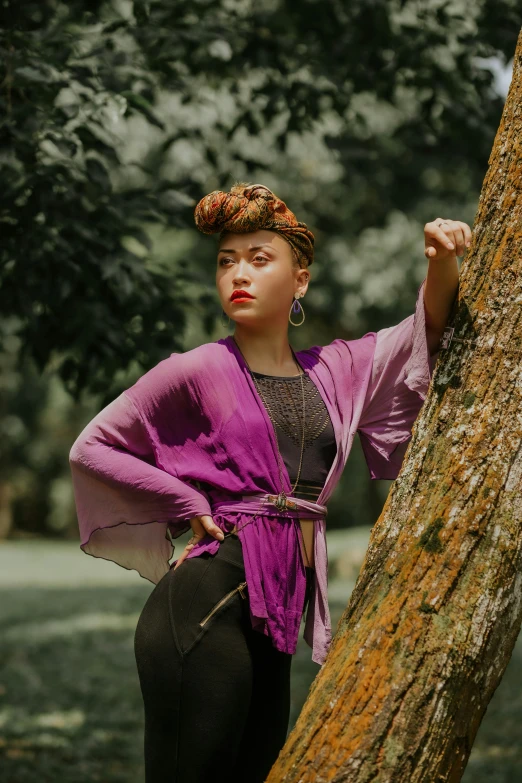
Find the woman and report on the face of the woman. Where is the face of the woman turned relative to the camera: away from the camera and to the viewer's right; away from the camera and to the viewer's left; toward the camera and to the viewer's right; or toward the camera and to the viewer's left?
toward the camera and to the viewer's left

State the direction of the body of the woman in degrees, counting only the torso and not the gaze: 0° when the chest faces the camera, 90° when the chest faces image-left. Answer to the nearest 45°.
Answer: approximately 315°
